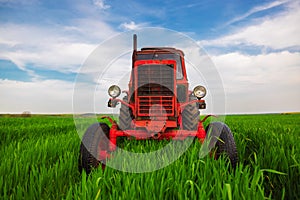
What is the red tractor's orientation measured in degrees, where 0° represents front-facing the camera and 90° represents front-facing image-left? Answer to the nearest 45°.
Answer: approximately 0°
